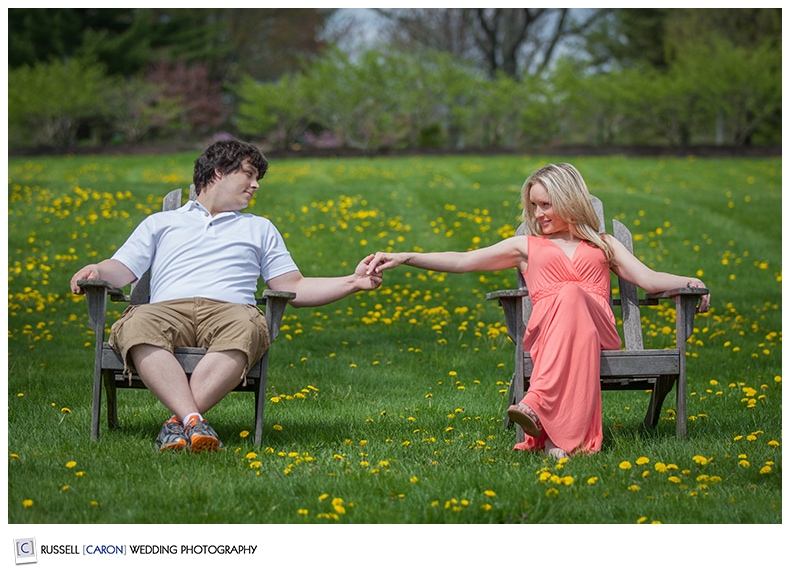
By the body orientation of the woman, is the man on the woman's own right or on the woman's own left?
on the woman's own right

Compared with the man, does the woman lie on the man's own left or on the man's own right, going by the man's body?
on the man's own left

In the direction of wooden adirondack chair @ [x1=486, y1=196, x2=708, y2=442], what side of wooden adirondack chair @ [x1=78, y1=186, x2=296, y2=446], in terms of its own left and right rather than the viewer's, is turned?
left

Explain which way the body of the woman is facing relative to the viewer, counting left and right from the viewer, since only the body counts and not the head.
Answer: facing the viewer

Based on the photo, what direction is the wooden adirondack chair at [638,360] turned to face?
toward the camera

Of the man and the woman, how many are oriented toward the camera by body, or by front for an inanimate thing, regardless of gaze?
2

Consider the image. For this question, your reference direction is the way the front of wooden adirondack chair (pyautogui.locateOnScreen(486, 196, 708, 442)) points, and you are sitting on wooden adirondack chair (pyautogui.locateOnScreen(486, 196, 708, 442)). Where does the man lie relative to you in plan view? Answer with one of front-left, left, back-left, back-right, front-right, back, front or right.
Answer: right

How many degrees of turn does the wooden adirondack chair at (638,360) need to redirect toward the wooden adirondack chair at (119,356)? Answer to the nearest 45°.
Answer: approximately 90° to its right

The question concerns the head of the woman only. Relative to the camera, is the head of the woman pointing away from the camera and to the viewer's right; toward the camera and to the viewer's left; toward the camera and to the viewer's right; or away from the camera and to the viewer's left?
toward the camera and to the viewer's left

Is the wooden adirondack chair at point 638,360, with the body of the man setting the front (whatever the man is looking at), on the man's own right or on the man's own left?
on the man's own left

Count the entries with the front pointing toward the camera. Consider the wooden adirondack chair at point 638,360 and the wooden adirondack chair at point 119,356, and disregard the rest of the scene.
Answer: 2
